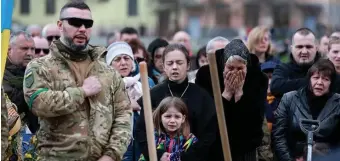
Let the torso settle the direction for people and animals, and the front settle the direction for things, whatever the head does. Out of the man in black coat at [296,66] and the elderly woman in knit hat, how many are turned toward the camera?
2

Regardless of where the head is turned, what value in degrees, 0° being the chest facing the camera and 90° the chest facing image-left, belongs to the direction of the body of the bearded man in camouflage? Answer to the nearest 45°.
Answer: approximately 315°
